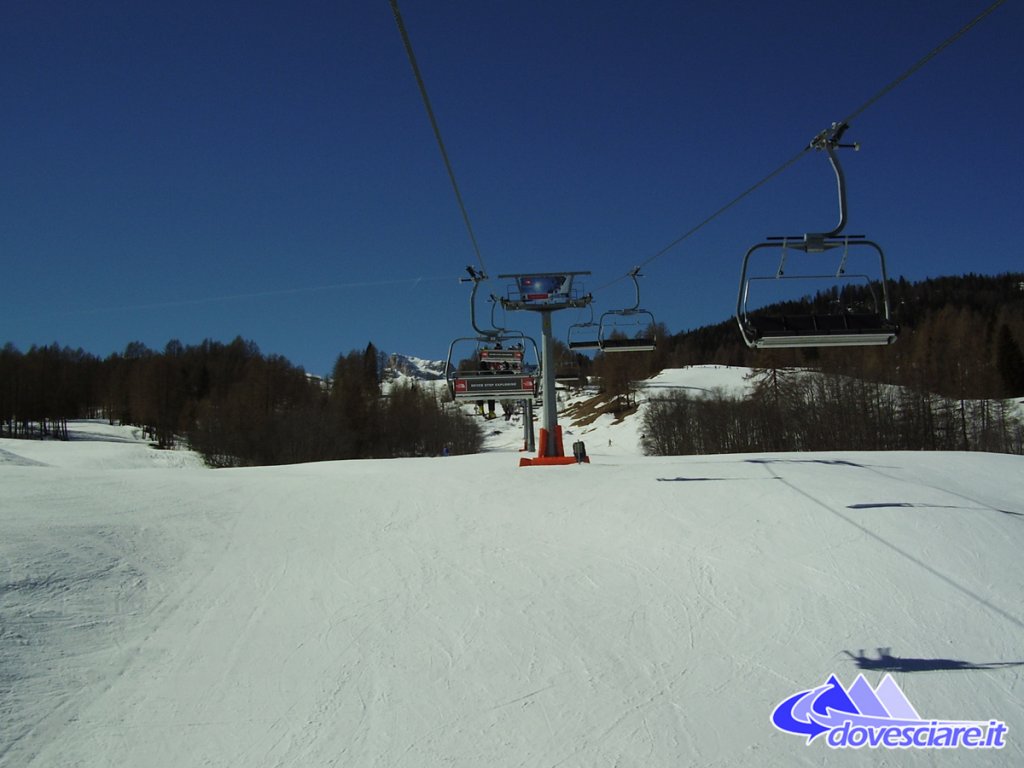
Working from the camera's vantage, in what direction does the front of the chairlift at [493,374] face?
facing away from the viewer
